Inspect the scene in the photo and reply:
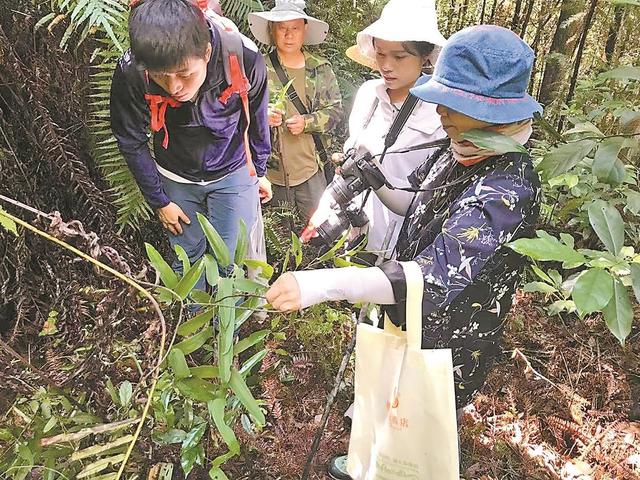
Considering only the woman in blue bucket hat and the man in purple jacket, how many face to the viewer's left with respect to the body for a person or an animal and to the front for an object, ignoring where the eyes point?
1

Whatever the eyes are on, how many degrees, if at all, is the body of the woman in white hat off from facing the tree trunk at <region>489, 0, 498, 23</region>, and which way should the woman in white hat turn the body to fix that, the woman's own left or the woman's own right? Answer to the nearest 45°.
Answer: approximately 135° to the woman's own right

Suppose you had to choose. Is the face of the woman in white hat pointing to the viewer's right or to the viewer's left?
to the viewer's left

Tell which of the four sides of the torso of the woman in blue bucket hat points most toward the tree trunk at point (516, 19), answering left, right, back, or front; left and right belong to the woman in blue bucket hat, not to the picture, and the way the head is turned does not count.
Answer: right

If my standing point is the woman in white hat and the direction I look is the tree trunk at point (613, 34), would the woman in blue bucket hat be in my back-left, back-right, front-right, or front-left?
back-right

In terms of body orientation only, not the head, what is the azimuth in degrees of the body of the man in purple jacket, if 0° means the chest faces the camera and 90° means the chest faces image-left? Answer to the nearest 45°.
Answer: approximately 0°

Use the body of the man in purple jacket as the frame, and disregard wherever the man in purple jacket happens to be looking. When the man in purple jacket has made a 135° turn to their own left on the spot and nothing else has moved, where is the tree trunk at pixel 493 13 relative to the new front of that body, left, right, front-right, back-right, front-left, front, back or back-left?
front

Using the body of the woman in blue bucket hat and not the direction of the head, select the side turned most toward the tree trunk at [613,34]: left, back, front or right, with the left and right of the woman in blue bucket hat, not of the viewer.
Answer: right

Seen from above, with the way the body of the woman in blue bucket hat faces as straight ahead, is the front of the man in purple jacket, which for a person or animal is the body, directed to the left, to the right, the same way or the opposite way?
to the left

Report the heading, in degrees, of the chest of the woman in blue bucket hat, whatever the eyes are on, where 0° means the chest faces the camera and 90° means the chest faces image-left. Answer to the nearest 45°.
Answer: approximately 90°

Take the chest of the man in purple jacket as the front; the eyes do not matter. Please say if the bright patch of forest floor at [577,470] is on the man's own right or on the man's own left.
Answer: on the man's own left

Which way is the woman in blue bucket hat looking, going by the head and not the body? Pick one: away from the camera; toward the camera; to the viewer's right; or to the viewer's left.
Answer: to the viewer's left

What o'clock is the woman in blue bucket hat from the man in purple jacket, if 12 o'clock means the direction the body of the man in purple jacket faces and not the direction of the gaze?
The woman in blue bucket hat is roughly at 11 o'clock from the man in purple jacket.
